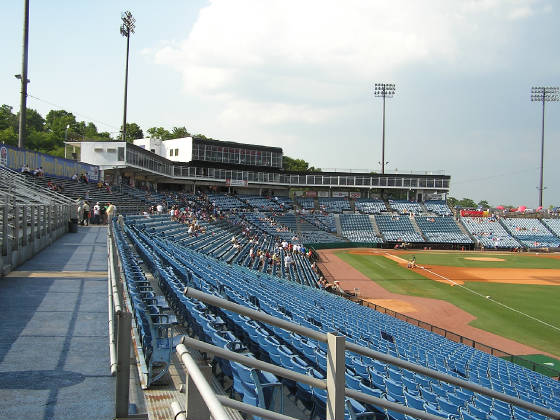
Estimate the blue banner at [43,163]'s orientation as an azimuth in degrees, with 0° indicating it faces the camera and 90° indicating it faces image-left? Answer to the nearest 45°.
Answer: approximately 315°

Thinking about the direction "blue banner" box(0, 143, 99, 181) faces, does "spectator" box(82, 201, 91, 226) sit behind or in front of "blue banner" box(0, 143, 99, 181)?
in front

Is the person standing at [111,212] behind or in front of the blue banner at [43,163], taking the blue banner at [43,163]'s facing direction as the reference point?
in front
